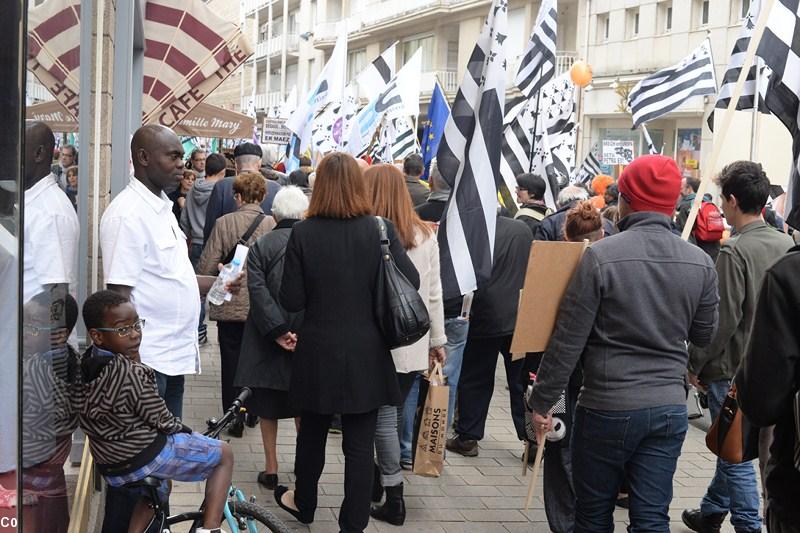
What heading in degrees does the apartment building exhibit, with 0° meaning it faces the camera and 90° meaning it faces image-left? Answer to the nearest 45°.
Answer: approximately 45°

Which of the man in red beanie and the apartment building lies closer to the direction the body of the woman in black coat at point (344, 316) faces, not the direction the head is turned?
the apartment building

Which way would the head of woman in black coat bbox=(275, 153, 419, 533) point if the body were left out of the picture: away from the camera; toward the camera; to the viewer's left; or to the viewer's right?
away from the camera

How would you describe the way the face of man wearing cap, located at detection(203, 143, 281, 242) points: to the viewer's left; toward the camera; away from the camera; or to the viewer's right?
away from the camera

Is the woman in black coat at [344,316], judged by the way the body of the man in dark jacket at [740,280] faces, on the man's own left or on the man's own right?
on the man's own left

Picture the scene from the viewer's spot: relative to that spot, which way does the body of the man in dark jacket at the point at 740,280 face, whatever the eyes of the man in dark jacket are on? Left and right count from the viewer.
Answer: facing away from the viewer and to the left of the viewer

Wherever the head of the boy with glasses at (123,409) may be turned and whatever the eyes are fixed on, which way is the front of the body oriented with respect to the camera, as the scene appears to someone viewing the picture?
to the viewer's right

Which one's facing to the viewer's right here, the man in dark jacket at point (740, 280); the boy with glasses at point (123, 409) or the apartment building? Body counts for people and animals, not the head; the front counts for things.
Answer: the boy with glasses

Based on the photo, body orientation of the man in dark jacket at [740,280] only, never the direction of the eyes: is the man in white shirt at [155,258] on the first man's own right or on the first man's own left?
on the first man's own left

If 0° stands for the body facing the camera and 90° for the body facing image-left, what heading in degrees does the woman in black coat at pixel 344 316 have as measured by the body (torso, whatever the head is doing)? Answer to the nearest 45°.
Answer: approximately 180°

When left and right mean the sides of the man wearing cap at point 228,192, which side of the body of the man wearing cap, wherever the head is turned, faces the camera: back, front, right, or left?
back

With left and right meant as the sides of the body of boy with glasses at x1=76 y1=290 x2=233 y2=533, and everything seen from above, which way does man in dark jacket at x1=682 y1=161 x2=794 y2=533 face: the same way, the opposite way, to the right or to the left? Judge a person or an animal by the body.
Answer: to the left

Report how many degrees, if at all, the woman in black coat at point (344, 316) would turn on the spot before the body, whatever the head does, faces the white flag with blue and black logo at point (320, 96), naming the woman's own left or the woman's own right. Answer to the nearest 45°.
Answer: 0° — they already face it

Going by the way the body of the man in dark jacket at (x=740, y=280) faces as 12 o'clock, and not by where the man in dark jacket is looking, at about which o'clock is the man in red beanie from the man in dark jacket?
The man in red beanie is roughly at 8 o'clock from the man in dark jacket.

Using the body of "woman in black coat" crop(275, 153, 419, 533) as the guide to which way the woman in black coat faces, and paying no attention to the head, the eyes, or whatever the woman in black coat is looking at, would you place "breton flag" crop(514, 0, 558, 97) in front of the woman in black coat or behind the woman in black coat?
in front

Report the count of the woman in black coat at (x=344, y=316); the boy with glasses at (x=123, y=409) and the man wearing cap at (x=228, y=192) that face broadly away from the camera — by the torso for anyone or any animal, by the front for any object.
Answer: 2
